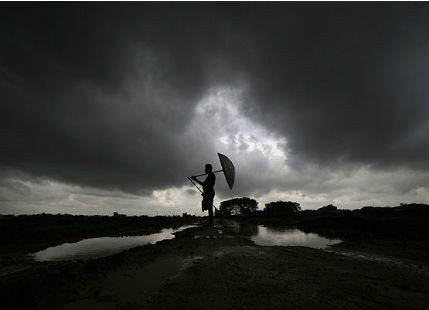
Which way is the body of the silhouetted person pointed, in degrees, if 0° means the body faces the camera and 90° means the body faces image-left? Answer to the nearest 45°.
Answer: approximately 90°

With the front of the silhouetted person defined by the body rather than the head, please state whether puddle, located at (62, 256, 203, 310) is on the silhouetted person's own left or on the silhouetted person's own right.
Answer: on the silhouetted person's own left

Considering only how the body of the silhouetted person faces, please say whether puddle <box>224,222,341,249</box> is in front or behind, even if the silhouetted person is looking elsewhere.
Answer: behind

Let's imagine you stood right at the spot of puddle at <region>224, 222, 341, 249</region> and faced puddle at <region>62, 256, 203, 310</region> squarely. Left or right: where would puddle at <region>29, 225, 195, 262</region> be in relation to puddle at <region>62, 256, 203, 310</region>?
right

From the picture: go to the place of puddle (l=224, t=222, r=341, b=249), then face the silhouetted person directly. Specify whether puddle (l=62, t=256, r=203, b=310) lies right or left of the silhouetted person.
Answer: left

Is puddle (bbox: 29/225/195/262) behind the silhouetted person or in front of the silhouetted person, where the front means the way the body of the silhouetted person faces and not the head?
in front
